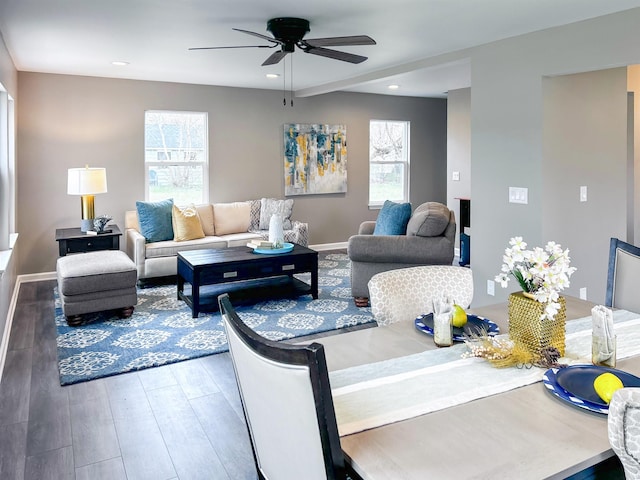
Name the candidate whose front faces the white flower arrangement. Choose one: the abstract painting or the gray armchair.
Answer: the abstract painting

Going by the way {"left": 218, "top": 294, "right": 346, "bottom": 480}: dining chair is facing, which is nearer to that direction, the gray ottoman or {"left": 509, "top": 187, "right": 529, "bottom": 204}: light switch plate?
the light switch plate

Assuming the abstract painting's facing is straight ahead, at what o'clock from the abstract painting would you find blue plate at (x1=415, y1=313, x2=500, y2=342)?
The blue plate is roughly at 12 o'clock from the abstract painting.

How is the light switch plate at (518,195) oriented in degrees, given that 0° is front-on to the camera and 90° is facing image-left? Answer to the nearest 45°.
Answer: approximately 45°

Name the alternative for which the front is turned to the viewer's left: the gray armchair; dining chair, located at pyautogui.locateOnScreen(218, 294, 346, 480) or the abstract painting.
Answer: the gray armchair

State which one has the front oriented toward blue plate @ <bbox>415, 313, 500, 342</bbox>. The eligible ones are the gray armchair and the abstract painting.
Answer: the abstract painting

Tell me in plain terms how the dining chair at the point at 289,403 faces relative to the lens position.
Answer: facing away from the viewer and to the right of the viewer

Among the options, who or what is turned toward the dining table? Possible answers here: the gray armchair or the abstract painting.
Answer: the abstract painting

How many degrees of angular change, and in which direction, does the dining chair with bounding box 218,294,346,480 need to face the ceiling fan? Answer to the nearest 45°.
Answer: approximately 45° to its left

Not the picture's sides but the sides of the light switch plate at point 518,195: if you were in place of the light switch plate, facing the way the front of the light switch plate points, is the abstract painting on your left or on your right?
on your right

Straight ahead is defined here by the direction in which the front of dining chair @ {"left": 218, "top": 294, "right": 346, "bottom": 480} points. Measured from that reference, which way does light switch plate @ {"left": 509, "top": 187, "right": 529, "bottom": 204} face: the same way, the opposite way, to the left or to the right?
the opposite way

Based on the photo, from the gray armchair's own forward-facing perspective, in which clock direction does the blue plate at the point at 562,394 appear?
The blue plate is roughly at 9 o'clock from the gray armchair.
